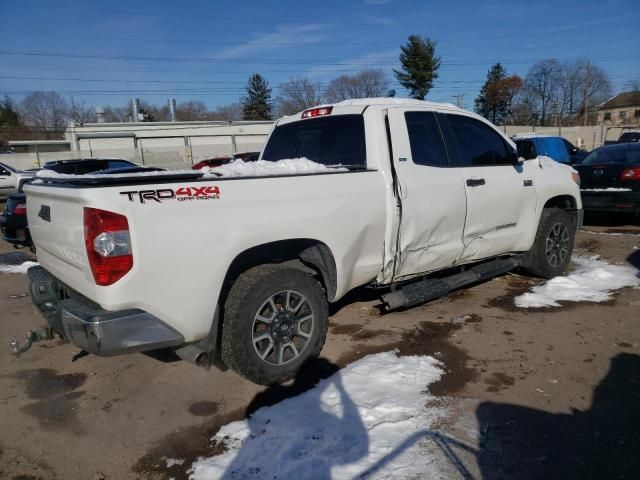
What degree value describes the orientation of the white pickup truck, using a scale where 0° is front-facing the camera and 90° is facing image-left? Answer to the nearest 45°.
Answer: approximately 225°

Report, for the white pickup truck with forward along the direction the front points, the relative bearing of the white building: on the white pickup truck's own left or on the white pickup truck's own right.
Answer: on the white pickup truck's own left

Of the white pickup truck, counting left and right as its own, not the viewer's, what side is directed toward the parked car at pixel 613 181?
front

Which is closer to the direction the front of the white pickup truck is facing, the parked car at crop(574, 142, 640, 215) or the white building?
the parked car
